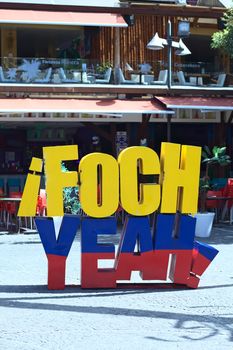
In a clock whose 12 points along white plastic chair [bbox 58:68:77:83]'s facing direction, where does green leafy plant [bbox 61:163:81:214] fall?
The green leafy plant is roughly at 3 o'clock from the white plastic chair.

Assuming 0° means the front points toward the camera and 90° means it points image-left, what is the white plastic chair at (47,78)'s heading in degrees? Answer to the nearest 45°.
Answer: approximately 90°

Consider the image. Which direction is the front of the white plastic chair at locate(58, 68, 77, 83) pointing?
to the viewer's right

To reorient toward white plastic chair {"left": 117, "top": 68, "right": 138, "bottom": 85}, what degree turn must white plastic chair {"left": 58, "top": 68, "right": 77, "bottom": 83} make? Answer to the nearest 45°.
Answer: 0° — it already faces it

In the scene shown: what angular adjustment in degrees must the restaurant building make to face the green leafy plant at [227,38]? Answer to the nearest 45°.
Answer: approximately 45° to its left

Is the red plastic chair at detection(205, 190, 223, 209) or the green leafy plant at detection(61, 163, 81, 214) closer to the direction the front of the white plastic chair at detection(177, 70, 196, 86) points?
the red plastic chair

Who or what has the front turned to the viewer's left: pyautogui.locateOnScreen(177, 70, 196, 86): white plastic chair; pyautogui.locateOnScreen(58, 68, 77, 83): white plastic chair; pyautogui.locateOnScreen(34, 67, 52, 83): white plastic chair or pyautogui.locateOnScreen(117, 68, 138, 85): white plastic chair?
pyautogui.locateOnScreen(34, 67, 52, 83): white plastic chair
